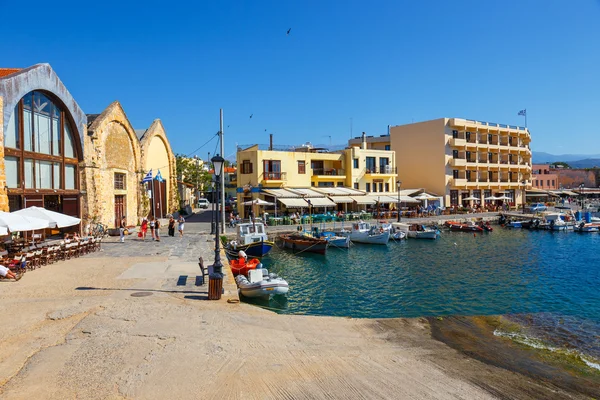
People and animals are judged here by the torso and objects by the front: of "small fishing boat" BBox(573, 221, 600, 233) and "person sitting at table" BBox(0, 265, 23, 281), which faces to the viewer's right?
the person sitting at table

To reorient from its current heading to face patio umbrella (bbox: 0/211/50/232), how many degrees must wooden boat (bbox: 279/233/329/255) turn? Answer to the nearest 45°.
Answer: approximately 90° to its right

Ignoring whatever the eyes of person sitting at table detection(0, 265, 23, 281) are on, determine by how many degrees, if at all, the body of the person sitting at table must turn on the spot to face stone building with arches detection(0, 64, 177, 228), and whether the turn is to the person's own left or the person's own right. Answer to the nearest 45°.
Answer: approximately 90° to the person's own left

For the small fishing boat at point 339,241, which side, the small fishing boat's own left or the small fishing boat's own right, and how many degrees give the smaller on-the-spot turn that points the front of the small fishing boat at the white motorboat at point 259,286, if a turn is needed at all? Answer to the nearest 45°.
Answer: approximately 45° to the small fishing boat's own right

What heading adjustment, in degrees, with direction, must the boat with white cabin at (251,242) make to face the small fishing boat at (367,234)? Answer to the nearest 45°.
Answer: approximately 90° to its left

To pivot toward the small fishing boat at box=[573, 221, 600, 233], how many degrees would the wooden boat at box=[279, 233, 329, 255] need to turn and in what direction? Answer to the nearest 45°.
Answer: approximately 90° to its left

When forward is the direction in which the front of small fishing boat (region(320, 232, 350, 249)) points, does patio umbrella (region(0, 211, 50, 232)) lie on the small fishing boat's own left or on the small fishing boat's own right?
on the small fishing boat's own right

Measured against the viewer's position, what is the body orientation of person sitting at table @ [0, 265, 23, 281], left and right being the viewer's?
facing to the right of the viewer

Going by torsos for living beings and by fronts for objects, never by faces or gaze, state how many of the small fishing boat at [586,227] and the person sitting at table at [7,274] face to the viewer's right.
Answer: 1
